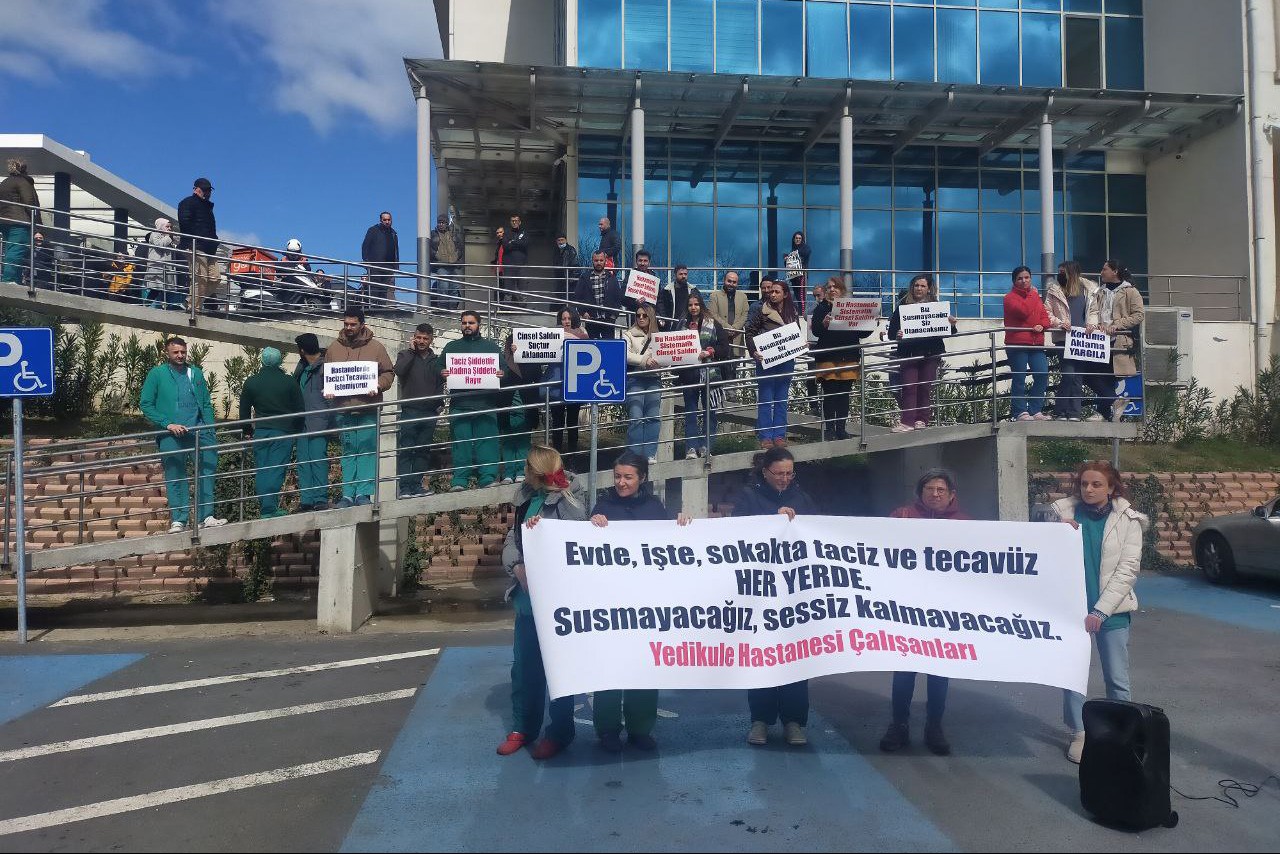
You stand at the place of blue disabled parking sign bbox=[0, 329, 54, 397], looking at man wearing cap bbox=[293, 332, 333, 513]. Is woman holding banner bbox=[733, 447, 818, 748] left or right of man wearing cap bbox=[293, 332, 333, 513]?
right

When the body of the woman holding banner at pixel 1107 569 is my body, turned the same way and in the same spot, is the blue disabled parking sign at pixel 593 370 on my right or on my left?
on my right

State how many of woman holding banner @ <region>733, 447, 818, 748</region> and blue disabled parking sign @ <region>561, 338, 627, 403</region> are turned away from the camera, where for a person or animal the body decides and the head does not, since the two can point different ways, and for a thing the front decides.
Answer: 0

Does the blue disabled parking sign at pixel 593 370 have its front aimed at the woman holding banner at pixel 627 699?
yes

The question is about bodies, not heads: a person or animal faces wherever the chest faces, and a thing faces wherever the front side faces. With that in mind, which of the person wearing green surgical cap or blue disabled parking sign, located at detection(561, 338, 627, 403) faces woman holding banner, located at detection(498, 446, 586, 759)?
the blue disabled parking sign
